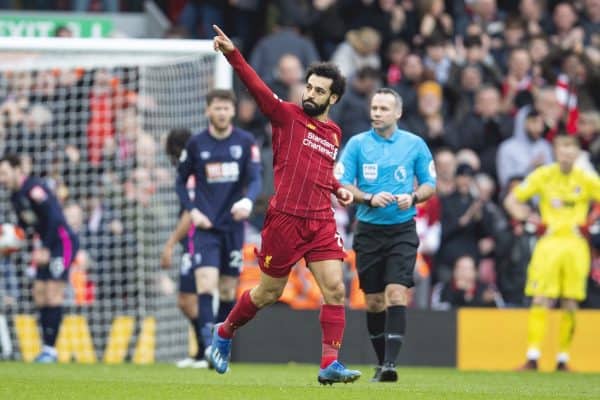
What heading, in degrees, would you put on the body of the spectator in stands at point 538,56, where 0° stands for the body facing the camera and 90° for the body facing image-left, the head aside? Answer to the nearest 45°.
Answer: approximately 0°

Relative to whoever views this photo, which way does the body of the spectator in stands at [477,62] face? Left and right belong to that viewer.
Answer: facing the viewer

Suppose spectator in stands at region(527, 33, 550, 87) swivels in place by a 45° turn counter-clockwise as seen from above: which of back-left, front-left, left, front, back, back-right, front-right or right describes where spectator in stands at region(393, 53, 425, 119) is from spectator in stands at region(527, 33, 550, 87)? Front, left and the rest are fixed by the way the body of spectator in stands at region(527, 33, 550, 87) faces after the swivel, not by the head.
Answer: right

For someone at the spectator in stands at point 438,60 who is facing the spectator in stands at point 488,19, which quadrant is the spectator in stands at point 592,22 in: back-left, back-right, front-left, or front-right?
front-right

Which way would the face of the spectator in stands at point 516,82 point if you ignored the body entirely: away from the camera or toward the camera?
toward the camera

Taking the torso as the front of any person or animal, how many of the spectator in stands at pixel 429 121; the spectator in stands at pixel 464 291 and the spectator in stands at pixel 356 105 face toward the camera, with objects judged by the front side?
3

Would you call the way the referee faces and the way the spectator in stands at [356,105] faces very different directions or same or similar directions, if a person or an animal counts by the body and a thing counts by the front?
same or similar directions

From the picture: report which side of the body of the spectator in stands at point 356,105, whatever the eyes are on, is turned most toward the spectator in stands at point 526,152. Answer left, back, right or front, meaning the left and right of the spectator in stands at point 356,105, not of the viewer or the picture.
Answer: left

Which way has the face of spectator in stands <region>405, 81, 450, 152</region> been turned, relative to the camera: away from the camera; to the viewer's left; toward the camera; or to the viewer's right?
toward the camera

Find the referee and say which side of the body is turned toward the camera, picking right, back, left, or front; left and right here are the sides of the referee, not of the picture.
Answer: front
